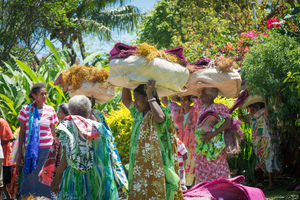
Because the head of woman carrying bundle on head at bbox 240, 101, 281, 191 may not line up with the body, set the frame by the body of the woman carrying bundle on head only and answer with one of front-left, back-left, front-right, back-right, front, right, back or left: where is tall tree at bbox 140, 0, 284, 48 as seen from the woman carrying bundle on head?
back-right

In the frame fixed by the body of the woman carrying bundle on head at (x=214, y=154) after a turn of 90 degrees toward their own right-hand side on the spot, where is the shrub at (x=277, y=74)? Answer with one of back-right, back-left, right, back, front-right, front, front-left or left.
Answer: right

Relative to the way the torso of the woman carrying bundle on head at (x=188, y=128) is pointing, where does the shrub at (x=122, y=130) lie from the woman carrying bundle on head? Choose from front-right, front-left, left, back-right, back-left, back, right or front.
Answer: back-right

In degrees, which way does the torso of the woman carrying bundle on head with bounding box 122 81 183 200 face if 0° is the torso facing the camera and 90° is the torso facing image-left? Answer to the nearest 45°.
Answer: approximately 45°

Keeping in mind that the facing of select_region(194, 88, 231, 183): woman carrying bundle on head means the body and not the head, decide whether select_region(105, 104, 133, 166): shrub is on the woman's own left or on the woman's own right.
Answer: on the woman's own right

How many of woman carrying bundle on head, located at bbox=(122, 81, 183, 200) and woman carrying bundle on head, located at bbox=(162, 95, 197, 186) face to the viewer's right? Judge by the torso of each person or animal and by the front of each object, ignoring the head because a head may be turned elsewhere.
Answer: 0

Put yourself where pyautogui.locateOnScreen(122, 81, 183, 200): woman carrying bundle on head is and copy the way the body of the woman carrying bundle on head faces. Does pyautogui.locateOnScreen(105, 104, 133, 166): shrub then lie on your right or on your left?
on your right

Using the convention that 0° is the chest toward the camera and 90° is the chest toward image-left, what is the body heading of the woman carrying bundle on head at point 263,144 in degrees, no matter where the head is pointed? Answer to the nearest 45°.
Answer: approximately 45°

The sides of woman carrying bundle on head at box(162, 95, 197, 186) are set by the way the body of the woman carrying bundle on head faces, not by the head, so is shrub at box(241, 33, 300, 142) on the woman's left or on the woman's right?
on the woman's left
